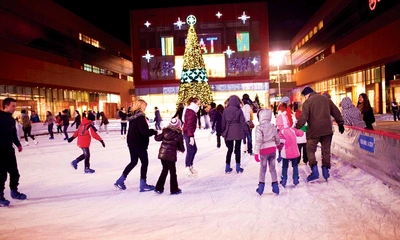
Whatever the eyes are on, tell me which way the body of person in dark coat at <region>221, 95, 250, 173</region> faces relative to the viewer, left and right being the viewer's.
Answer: facing away from the viewer

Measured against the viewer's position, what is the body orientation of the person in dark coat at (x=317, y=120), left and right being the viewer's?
facing away from the viewer and to the left of the viewer

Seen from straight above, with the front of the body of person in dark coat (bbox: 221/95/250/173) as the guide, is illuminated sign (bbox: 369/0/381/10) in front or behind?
in front

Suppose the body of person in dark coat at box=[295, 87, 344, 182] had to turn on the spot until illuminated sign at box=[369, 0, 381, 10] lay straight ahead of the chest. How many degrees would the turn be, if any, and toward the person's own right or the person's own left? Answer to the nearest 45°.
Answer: approximately 45° to the person's own right

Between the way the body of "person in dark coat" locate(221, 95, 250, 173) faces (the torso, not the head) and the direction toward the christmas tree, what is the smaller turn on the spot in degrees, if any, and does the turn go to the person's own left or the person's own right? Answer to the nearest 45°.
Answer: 0° — they already face it

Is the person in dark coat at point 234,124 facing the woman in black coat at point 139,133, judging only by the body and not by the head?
no

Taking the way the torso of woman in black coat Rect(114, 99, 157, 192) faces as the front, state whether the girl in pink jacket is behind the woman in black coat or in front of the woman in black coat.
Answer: in front

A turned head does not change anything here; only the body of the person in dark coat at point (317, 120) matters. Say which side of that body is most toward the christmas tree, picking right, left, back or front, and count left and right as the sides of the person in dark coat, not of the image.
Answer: front

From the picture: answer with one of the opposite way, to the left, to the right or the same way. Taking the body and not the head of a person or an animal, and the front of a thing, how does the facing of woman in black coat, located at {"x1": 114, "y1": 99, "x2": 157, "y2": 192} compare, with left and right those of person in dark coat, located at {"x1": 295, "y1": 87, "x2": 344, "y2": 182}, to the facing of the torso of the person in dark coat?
to the right

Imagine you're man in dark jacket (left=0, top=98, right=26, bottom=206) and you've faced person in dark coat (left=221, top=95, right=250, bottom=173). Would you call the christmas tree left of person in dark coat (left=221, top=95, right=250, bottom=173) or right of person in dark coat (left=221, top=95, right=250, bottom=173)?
left

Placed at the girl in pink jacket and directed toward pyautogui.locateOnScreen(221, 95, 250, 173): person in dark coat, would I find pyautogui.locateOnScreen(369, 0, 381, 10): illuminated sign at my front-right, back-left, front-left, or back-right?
front-right

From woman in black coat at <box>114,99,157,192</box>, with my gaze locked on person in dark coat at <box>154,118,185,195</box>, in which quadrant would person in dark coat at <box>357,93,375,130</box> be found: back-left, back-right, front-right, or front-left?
front-left

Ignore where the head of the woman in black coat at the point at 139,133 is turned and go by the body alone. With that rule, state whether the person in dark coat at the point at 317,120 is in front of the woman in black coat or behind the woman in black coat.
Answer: in front

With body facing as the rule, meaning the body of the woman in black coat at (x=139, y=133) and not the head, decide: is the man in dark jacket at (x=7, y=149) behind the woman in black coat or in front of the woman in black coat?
behind
